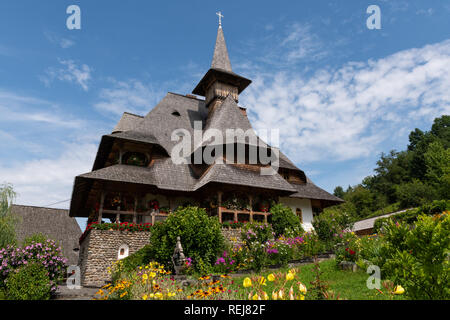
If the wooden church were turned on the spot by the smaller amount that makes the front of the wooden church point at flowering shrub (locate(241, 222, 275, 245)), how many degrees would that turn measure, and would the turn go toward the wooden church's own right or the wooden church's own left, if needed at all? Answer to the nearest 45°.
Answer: approximately 45° to the wooden church's own left

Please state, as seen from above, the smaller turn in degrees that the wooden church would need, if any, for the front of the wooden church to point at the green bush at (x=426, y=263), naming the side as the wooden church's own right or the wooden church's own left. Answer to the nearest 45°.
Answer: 0° — it already faces it

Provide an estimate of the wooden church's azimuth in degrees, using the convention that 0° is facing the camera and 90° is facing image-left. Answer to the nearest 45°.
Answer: approximately 0°

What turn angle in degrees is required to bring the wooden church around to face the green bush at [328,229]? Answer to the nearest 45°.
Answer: approximately 45° to its left

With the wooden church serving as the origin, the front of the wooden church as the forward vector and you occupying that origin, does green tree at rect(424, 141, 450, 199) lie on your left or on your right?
on your left

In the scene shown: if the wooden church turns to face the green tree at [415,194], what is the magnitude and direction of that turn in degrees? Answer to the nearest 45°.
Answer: approximately 135° to its left

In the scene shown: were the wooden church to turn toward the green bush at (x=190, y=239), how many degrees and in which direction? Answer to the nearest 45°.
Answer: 0° — it already faces it
